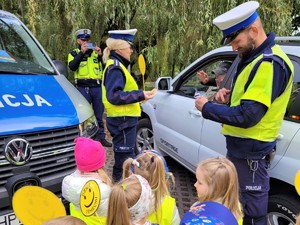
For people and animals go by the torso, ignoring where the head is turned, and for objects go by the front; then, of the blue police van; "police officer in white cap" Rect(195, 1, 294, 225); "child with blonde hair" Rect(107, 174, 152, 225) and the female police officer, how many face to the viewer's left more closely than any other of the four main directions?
1

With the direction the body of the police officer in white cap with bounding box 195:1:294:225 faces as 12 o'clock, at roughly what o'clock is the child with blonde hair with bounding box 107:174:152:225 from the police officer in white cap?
The child with blonde hair is roughly at 10 o'clock from the police officer in white cap.

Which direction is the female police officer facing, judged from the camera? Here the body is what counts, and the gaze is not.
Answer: to the viewer's right

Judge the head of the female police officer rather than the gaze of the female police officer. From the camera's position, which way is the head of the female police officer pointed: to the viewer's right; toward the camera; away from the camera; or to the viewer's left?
to the viewer's right

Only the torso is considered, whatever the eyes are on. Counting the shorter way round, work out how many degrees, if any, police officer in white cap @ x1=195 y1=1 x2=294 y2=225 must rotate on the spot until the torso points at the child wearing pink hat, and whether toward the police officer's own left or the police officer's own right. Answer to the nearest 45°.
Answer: approximately 45° to the police officer's own left

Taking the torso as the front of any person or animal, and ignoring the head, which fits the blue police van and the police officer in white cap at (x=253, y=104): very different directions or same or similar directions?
very different directions

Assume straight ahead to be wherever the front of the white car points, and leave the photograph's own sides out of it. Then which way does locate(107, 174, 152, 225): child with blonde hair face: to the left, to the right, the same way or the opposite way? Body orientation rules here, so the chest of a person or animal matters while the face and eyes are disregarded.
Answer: to the right

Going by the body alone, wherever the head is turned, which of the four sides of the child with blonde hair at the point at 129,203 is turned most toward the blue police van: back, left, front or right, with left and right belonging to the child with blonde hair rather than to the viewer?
left

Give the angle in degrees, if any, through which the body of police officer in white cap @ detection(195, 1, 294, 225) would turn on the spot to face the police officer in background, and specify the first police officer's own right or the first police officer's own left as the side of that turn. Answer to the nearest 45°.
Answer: approximately 45° to the first police officer's own right

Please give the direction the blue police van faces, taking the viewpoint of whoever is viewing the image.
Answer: facing the viewer and to the right of the viewer

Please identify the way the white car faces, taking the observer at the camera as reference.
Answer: facing away from the viewer and to the left of the viewer
